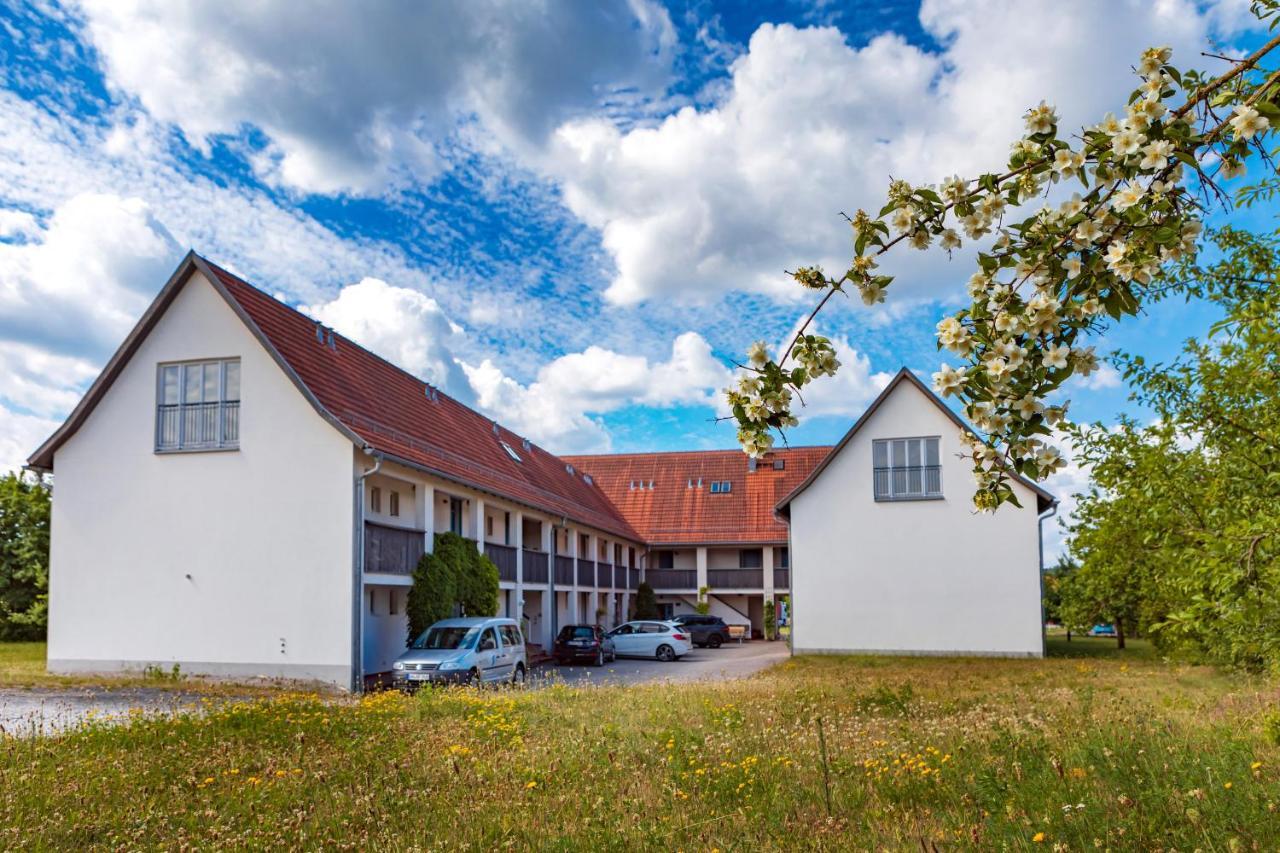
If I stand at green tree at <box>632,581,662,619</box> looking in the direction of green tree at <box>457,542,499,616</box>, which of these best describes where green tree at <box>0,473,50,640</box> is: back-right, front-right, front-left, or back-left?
front-right

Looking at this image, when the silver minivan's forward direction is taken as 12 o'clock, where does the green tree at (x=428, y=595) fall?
The green tree is roughly at 4 o'clock from the silver minivan.

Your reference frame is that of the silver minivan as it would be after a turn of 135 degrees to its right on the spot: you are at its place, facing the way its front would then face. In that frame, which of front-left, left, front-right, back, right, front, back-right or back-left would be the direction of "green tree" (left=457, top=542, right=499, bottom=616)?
front

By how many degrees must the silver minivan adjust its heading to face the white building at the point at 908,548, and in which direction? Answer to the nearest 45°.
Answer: approximately 180°

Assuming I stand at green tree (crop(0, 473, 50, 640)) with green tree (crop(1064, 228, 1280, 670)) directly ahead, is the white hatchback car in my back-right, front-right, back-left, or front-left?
front-left

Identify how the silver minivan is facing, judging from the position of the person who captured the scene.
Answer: facing the viewer and to the left of the viewer

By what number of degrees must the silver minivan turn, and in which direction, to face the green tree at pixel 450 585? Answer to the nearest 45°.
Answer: approximately 135° to its right

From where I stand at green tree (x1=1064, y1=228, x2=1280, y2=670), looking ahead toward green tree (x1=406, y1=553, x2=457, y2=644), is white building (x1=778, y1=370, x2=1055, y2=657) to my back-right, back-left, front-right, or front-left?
front-right

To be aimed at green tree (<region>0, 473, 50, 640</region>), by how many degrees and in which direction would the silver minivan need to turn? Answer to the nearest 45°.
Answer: approximately 90° to its right
